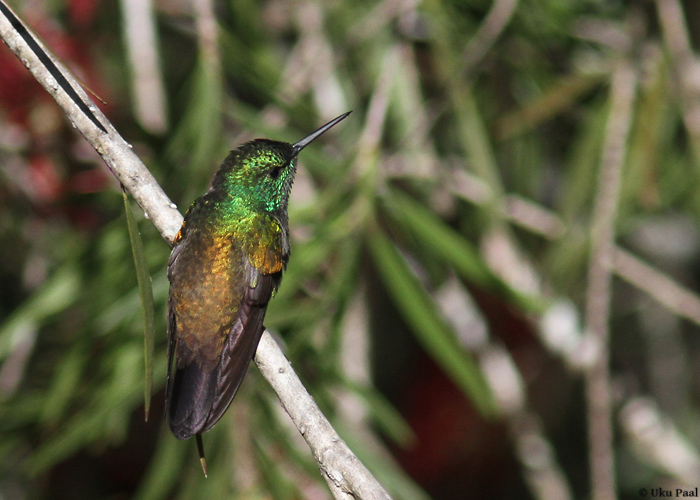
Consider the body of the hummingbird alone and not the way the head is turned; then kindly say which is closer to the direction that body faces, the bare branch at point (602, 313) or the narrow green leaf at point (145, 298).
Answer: the bare branch

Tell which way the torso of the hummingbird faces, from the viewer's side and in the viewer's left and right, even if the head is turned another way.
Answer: facing away from the viewer and to the right of the viewer

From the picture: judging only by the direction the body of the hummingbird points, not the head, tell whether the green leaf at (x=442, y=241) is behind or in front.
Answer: in front

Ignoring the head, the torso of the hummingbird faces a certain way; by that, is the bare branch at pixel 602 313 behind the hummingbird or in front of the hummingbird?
in front
